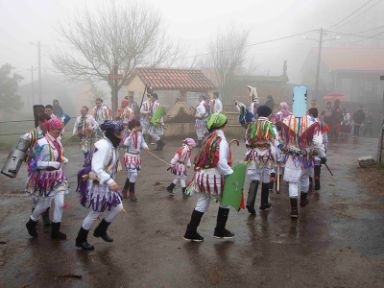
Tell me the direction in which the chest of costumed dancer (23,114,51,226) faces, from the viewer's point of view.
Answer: to the viewer's right

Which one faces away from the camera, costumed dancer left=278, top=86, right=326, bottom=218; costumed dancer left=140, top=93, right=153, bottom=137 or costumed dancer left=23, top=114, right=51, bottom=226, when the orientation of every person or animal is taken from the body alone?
costumed dancer left=278, top=86, right=326, bottom=218

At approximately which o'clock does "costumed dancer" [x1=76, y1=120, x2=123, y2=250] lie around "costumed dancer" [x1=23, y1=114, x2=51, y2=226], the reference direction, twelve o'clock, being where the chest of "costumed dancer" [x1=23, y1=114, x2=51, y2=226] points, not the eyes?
"costumed dancer" [x1=76, y1=120, x2=123, y2=250] is roughly at 2 o'clock from "costumed dancer" [x1=23, y1=114, x2=51, y2=226].

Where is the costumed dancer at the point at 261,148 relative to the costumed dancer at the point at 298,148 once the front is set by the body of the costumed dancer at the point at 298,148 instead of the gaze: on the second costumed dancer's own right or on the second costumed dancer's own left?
on the second costumed dancer's own left

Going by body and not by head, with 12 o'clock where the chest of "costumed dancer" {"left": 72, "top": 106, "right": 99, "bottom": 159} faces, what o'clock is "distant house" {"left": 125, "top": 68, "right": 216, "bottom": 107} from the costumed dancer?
The distant house is roughly at 7 o'clock from the costumed dancer.

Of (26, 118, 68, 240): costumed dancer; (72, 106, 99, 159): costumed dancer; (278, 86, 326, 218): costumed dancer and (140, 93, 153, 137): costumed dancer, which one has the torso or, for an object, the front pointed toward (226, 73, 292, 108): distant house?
(278, 86, 326, 218): costumed dancer

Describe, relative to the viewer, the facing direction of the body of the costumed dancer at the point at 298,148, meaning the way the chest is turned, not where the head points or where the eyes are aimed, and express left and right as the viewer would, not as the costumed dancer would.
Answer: facing away from the viewer
